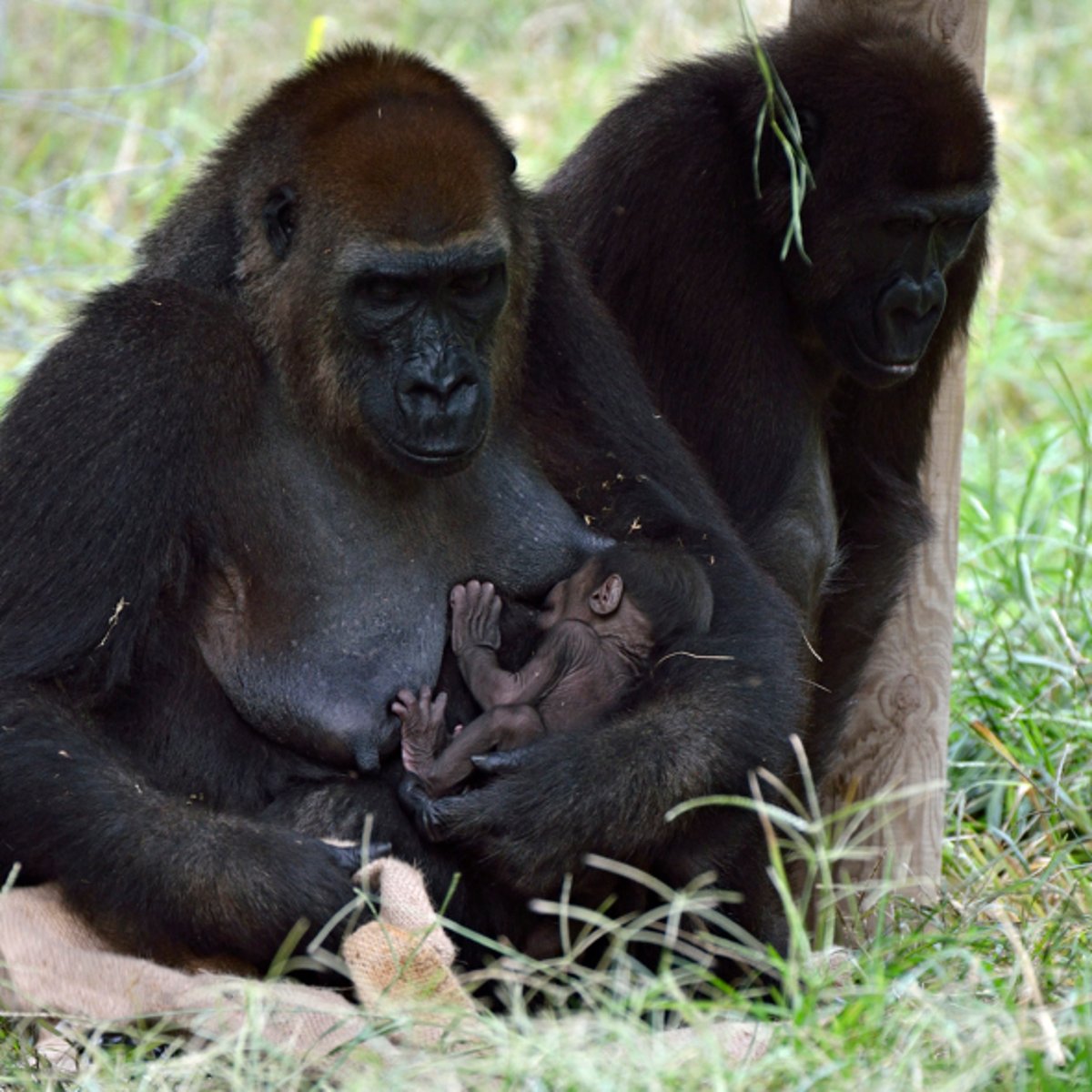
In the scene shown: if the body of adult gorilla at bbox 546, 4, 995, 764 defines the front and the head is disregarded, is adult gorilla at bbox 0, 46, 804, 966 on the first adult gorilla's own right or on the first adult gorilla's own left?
on the first adult gorilla's own right

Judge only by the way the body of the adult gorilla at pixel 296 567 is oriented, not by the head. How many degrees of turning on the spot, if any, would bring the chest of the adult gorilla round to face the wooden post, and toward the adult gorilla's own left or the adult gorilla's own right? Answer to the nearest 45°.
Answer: approximately 90° to the adult gorilla's own left

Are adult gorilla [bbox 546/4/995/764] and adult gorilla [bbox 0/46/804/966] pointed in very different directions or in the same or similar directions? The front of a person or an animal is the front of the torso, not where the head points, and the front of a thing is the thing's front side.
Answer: same or similar directions

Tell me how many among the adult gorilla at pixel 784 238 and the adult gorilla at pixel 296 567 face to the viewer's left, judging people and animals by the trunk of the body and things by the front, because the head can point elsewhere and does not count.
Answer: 0

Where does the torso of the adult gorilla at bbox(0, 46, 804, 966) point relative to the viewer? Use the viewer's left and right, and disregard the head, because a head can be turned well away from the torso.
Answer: facing the viewer and to the right of the viewer

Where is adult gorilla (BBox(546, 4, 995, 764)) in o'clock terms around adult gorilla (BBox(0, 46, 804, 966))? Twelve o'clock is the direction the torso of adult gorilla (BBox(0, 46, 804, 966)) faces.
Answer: adult gorilla (BBox(546, 4, 995, 764)) is roughly at 9 o'clock from adult gorilla (BBox(0, 46, 804, 966)).
